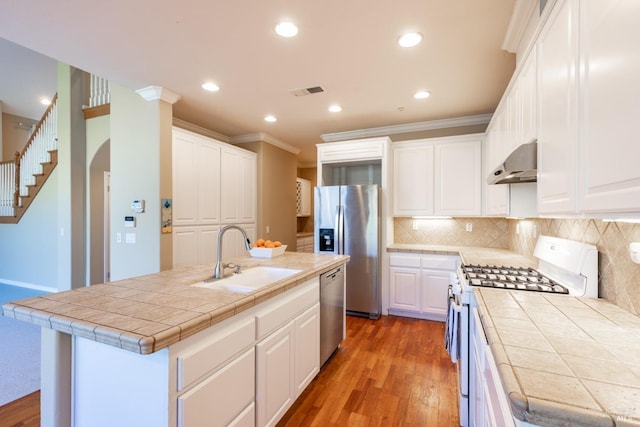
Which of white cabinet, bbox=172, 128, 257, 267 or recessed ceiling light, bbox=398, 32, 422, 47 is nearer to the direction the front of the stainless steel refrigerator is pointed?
the recessed ceiling light

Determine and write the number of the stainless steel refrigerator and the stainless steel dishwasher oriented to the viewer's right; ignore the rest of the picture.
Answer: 1

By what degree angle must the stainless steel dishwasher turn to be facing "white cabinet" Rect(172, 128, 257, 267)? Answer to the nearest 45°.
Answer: approximately 135° to its left

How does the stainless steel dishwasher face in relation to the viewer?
to the viewer's right

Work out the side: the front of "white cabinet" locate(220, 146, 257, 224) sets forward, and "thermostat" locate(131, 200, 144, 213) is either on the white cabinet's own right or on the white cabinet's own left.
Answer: on the white cabinet's own right

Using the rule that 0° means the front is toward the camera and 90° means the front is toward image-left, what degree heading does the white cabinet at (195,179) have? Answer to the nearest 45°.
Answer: approximately 315°
